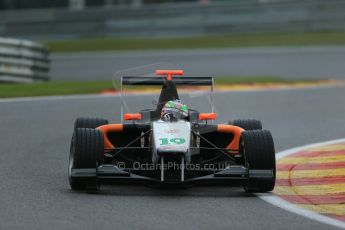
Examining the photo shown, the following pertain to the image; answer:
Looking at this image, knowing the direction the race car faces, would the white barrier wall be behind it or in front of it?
behind

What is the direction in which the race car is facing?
toward the camera

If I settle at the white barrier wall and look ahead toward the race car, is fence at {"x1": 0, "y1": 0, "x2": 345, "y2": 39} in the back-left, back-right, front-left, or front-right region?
back-left

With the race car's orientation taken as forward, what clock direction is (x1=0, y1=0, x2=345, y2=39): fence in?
The fence is roughly at 6 o'clock from the race car.
